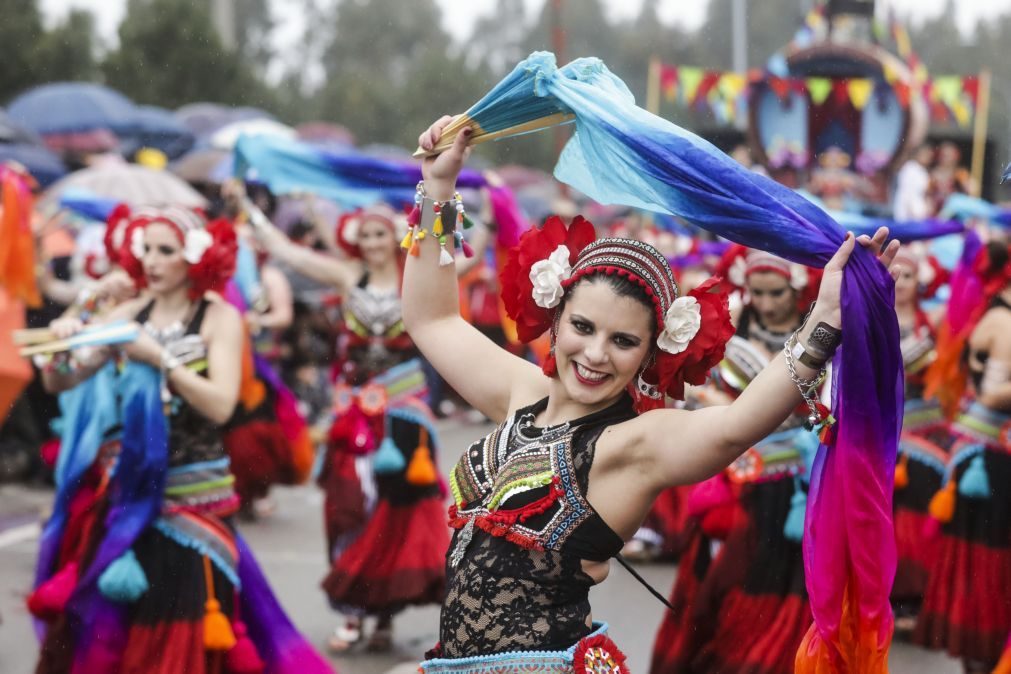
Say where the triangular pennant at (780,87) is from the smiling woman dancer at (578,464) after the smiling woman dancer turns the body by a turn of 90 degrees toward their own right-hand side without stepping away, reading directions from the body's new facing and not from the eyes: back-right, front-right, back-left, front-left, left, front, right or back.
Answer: front-right

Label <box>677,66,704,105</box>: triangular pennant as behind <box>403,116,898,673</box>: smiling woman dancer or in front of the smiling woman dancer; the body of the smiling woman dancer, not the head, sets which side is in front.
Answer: behind

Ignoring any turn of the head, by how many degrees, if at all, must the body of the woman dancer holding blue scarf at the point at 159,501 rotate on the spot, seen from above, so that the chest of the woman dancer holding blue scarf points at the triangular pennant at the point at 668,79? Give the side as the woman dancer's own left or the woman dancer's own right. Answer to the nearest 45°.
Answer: approximately 180°

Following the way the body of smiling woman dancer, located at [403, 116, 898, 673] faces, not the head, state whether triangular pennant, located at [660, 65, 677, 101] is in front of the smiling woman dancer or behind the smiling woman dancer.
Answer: behind

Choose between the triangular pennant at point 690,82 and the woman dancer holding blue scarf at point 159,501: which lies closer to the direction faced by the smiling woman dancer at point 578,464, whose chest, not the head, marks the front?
the woman dancer holding blue scarf

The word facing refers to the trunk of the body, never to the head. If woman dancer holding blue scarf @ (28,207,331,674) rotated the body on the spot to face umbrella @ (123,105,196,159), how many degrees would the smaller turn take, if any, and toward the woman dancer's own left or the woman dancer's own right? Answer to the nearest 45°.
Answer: approximately 135° to the woman dancer's own right

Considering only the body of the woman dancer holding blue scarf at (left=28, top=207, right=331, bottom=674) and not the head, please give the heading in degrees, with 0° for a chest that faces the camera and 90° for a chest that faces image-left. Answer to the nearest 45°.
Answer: approximately 45°

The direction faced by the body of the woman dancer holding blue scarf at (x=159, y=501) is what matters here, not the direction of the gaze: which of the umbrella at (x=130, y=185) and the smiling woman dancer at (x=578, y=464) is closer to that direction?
the smiling woman dancer

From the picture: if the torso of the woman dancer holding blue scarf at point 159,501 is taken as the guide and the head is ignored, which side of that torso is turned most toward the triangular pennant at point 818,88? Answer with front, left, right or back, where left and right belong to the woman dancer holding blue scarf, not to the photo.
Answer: back

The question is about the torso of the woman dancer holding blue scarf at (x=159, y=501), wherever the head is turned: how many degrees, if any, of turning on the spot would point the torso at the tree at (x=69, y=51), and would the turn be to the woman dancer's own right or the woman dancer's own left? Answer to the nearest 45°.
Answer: approximately 135° to the woman dancer's own right
